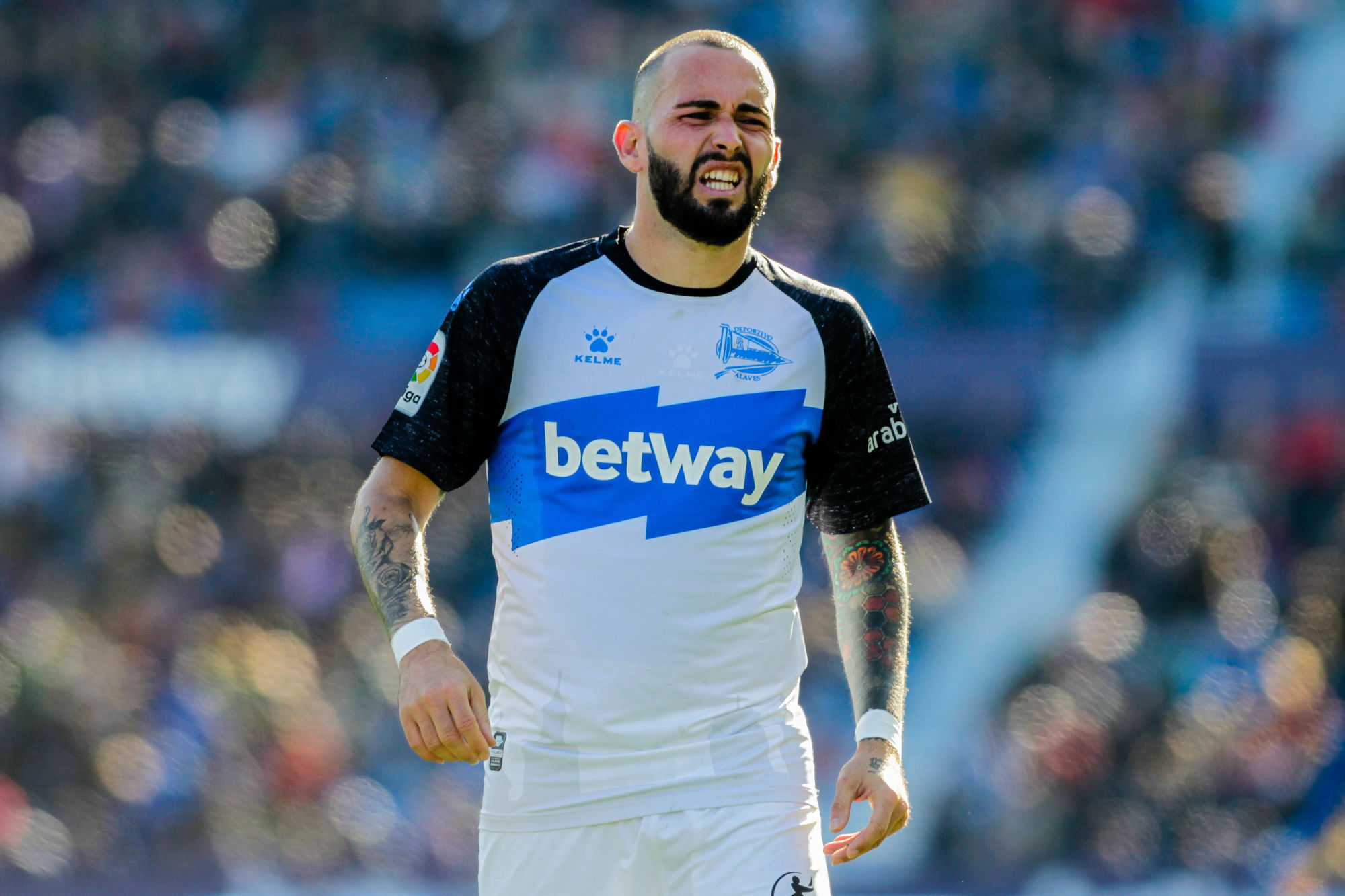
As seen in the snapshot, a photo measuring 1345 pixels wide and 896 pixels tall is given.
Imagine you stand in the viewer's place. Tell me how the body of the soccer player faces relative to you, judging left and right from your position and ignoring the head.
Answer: facing the viewer

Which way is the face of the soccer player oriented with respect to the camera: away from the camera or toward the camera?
toward the camera
